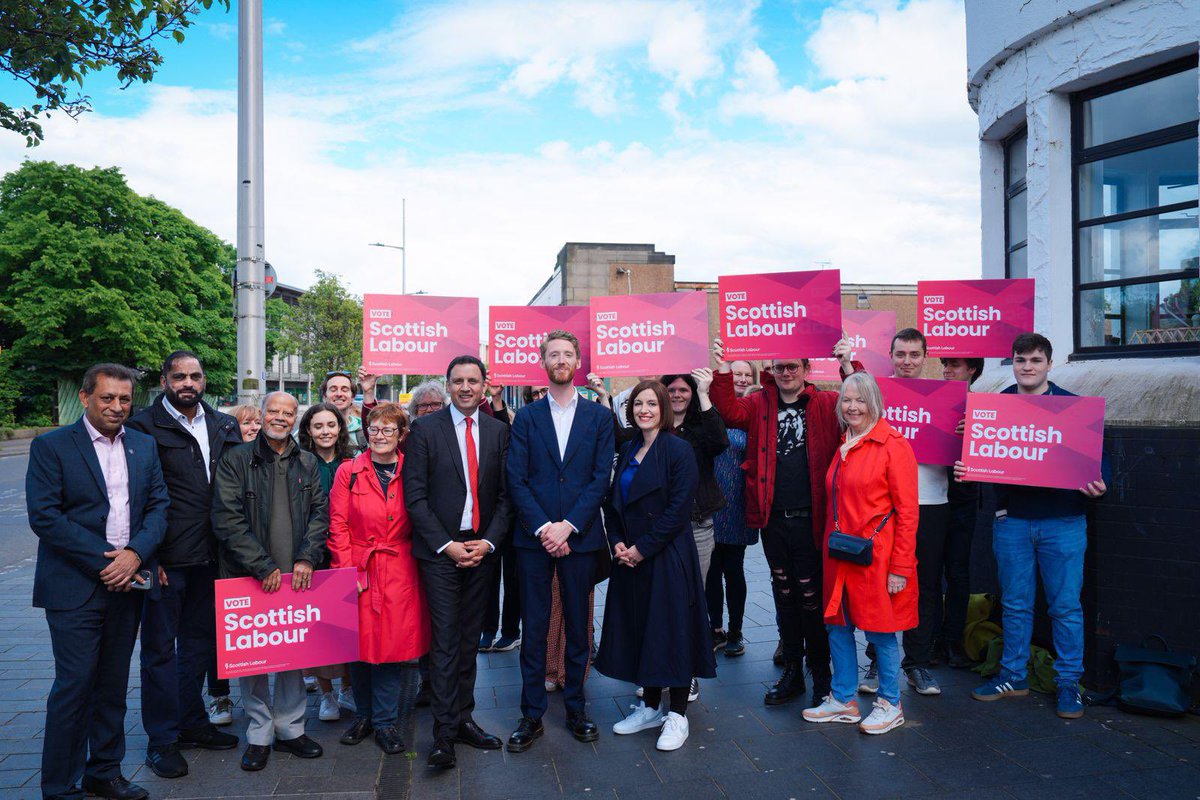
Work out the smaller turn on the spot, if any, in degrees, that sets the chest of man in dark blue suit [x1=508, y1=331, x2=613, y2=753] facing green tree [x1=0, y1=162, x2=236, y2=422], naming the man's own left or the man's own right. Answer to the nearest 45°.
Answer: approximately 135° to the man's own right

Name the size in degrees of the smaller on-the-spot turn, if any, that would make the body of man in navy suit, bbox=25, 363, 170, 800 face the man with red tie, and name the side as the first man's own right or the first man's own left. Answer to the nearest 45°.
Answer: approximately 45° to the first man's own left

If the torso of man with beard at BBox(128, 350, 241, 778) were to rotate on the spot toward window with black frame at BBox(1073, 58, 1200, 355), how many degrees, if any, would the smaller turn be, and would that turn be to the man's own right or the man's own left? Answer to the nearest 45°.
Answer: approximately 45° to the man's own left

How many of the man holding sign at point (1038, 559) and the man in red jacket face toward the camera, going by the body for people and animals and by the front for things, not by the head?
2

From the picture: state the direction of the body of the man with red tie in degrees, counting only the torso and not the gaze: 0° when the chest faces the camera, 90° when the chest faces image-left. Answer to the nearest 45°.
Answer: approximately 0°

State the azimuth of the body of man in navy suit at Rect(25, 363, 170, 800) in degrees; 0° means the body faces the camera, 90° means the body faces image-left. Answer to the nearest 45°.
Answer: approximately 315°

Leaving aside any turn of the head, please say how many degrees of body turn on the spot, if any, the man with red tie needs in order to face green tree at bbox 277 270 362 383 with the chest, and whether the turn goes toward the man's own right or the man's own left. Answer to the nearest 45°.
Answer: approximately 180°

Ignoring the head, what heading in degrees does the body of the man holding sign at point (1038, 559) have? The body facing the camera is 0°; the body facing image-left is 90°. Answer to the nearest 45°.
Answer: approximately 0°

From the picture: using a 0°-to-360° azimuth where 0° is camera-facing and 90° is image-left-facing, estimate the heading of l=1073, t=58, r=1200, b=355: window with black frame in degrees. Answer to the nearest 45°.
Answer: approximately 45°

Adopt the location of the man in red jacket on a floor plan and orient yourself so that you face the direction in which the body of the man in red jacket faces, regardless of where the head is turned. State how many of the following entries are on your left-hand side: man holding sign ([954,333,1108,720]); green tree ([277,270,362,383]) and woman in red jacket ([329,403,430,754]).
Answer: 1

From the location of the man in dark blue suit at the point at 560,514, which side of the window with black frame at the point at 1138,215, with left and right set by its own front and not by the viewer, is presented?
front

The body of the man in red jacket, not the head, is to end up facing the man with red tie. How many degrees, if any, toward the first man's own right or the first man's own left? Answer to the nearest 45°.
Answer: approximately 45° to the first man's own right
